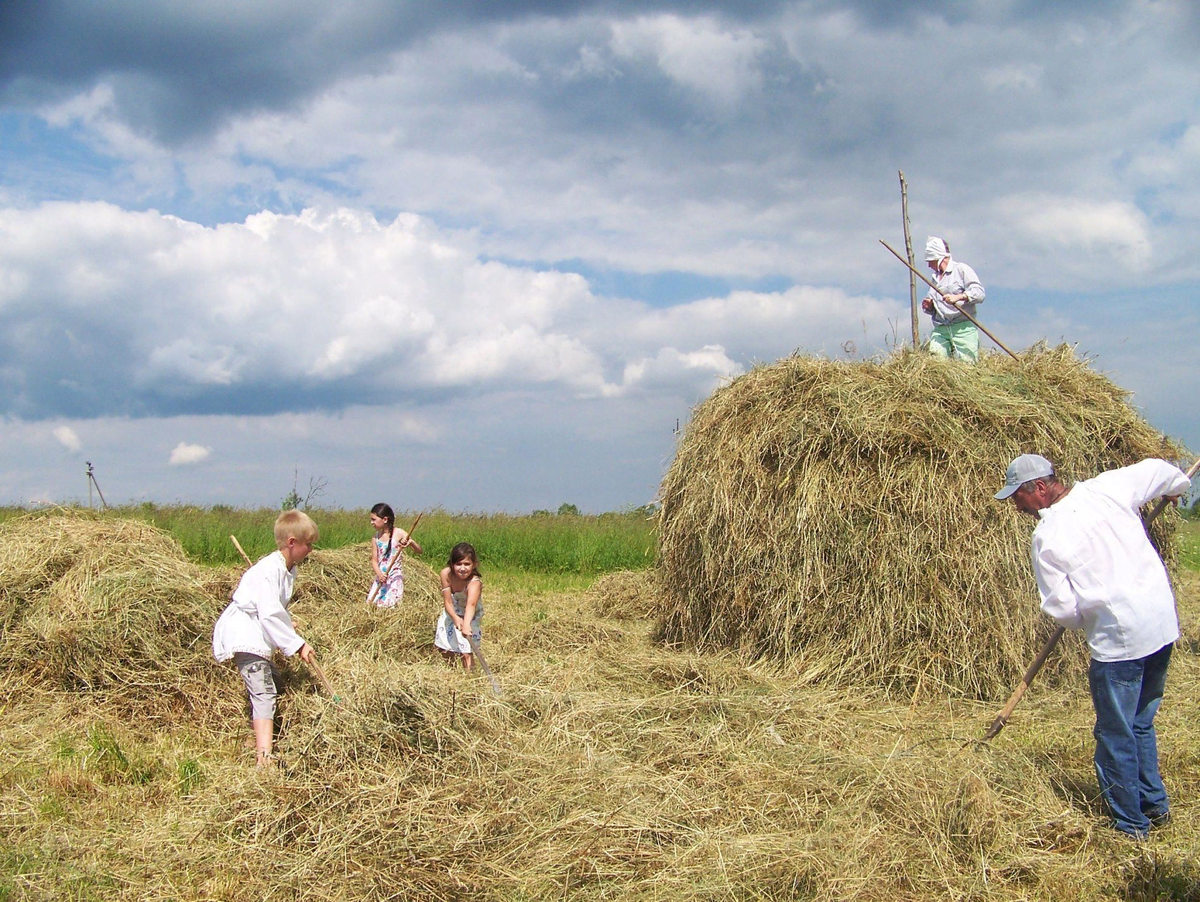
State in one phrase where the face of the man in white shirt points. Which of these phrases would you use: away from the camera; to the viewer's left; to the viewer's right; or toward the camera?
to the viewer's left

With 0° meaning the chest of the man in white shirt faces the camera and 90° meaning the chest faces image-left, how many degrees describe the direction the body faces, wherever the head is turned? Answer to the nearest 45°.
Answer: approximately 135°

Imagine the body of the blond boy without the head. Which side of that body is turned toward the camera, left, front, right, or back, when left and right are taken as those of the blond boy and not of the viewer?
right

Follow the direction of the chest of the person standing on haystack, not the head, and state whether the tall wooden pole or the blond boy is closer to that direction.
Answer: the blond boy

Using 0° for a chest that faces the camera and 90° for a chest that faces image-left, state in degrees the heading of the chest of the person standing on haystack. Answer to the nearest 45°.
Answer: approximately 45°

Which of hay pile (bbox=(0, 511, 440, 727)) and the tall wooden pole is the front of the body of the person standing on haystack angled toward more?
the hay pile

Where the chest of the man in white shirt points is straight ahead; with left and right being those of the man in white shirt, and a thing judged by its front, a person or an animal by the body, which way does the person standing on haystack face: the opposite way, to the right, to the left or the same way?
to the left

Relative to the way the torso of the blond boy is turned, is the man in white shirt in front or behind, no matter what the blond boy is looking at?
in front

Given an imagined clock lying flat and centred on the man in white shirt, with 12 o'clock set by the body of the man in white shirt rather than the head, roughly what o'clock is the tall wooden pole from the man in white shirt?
The tall wooden pole is roughly at 1 o'clock from the man in white shirt.

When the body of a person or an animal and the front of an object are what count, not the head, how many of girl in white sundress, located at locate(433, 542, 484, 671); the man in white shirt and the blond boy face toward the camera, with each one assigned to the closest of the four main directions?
1

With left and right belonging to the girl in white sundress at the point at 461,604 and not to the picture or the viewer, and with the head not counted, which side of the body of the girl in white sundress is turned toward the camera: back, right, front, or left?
front
